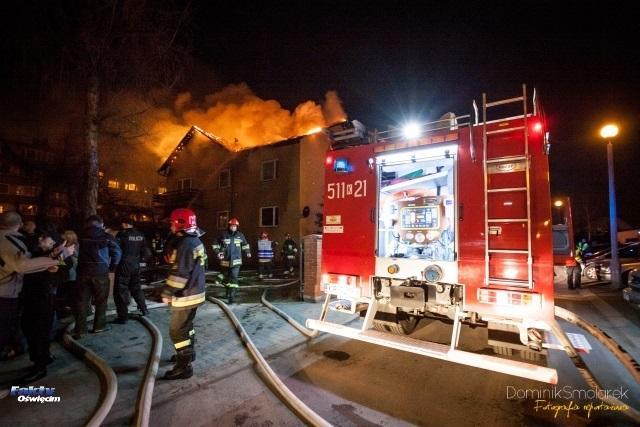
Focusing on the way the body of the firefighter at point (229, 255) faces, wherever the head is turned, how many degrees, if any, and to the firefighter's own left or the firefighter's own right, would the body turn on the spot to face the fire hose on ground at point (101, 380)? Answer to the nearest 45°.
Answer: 0° — they already face it

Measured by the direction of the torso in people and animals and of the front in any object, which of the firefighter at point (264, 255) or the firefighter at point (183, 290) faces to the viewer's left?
the firefighter at point (183, 290)

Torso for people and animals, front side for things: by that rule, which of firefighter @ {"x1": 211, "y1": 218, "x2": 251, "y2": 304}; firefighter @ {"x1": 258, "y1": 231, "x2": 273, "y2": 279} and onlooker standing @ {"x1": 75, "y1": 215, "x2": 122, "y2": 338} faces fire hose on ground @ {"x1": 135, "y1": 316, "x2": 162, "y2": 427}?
firefighter @ {"x1": 211, "y1": 218, "x2": 251, "y2": 304}

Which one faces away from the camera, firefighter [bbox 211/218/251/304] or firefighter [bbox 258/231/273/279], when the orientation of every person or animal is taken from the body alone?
firefighter [bbox 258/231/273/279]

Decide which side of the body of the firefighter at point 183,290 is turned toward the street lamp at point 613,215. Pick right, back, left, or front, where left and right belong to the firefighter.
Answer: back

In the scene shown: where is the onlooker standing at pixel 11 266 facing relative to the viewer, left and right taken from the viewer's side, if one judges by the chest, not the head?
facing to the right of the viewer

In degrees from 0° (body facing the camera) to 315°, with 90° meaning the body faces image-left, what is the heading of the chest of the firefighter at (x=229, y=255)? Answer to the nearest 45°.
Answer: approximately 0°

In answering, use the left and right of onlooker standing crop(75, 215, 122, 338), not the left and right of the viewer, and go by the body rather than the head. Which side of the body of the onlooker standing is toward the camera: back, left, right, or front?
back

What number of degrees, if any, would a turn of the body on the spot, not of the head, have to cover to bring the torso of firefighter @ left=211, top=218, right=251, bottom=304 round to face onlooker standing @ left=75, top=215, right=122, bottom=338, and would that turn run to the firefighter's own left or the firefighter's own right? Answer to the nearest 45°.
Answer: approximately 45° to the firefighter's own right

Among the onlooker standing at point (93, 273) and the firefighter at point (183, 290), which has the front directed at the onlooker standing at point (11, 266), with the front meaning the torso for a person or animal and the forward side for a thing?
the firefighter
